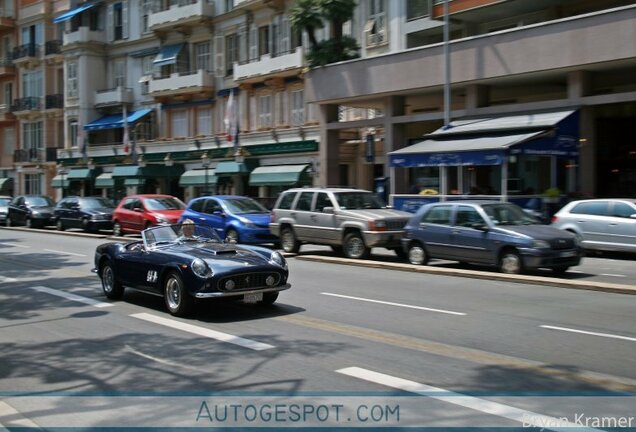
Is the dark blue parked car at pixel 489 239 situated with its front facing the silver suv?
no

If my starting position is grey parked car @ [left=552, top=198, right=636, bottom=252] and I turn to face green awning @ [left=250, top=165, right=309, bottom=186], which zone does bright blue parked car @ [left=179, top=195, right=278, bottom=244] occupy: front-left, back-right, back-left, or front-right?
front-left

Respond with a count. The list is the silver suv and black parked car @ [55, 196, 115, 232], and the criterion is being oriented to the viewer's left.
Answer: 0

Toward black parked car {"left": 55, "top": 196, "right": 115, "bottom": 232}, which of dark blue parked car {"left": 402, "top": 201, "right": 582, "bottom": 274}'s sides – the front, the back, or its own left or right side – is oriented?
back

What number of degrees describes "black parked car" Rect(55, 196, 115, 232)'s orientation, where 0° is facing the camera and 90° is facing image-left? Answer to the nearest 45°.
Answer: approximately 315°

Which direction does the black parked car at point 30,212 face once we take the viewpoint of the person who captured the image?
facing the viewer and to the right of the viewer

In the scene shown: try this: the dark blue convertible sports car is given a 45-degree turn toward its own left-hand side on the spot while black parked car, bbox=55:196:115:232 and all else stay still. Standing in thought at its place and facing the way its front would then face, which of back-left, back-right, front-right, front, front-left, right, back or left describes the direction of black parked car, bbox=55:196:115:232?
left

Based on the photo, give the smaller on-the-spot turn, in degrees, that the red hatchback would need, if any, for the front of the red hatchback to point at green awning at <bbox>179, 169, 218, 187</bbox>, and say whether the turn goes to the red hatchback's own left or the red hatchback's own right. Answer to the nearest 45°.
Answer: approximately 135° to the red hatchback's own left

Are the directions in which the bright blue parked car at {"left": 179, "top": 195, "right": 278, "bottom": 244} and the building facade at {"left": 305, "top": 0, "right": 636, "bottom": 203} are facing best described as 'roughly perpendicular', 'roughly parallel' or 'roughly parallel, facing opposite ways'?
roughly perpendicular

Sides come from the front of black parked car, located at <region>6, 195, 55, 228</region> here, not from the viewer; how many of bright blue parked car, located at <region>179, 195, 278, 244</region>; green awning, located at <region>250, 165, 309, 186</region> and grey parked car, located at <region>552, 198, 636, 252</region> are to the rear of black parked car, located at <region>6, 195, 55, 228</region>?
0

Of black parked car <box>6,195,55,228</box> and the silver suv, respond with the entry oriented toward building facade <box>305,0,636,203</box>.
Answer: the black parked car

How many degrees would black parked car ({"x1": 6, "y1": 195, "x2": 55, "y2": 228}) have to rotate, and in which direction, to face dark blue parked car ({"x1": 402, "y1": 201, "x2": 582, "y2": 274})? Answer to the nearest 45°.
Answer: approximately 45° to its right

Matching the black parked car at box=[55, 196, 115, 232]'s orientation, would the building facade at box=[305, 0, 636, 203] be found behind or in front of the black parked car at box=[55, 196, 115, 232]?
in front

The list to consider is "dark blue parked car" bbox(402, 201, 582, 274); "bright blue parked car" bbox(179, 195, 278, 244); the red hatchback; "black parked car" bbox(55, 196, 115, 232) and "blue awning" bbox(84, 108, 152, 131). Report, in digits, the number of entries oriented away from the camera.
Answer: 0

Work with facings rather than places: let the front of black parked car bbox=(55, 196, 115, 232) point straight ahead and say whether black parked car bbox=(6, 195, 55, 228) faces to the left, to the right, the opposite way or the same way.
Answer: the same way

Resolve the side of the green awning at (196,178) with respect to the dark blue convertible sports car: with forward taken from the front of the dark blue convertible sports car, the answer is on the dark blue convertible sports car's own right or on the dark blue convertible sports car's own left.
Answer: on the dark blue convertible sports car's own left

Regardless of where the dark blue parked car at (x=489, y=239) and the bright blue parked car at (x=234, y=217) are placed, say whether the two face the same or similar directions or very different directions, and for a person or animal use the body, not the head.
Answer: same or similar directions
